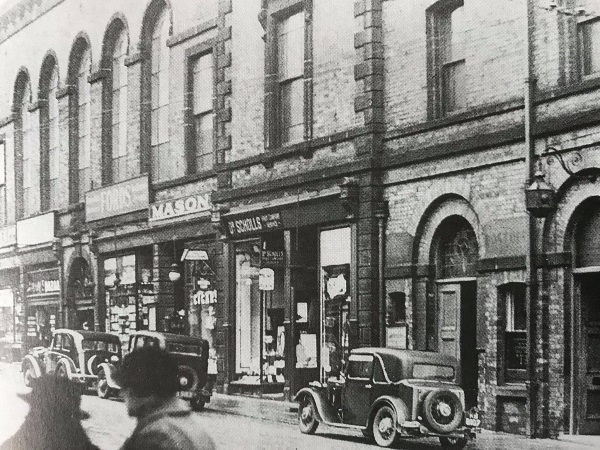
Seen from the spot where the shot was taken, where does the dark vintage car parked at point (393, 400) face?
facing away from the viewer and to the left of the viewer

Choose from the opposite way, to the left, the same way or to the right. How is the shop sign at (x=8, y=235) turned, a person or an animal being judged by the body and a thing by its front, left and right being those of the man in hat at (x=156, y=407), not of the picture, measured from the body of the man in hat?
to the left

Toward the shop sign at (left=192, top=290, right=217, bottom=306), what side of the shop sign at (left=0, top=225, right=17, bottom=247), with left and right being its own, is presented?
left

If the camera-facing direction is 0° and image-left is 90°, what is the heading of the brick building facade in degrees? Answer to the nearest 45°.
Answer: approximately 45°

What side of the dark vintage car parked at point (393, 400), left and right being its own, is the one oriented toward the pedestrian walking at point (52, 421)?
left

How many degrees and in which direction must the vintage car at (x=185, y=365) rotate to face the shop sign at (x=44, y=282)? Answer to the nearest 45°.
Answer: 0° — it already faces it

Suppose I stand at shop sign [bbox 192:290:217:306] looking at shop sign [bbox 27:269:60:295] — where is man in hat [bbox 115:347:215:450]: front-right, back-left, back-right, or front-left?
back-left

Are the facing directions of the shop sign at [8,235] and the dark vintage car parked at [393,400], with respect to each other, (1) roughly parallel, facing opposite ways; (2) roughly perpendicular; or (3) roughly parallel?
roughly perpendicular

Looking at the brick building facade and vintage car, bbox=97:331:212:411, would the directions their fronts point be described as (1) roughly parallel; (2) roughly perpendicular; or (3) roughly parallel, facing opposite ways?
roughly perpendicular

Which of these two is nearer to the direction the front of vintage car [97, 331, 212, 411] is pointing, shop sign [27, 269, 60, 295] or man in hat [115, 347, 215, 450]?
the shop sign

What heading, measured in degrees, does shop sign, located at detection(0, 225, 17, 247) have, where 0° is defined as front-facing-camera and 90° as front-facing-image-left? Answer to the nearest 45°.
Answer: approximately 45°

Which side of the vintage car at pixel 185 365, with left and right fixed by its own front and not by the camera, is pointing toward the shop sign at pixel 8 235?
front

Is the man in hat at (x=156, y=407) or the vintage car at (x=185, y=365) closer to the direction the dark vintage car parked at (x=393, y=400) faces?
the vintage car

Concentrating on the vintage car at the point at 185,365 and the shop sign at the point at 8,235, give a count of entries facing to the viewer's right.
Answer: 0
